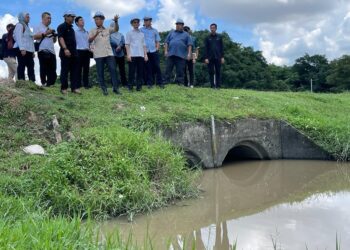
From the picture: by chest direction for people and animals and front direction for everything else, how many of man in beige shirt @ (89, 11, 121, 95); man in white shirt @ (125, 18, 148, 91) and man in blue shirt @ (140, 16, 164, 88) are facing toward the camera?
3

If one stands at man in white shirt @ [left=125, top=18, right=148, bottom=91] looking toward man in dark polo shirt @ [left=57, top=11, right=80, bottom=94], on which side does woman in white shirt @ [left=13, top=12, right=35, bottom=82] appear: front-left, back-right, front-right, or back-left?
front-right

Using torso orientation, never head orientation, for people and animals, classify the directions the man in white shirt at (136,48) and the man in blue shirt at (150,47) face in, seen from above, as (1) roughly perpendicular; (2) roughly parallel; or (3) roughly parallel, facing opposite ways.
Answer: roughly parallel

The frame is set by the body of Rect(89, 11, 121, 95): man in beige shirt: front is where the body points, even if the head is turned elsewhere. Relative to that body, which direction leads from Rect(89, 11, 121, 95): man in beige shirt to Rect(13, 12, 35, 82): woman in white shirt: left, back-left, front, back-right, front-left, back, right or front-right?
right

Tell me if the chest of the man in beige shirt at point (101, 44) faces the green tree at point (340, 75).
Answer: no

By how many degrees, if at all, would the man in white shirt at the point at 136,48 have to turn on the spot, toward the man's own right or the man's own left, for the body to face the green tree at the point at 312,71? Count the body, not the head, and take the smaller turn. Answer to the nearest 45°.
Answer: approximately 135° to the man's own left

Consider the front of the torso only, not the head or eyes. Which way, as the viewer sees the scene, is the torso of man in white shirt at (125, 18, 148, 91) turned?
toward the camera

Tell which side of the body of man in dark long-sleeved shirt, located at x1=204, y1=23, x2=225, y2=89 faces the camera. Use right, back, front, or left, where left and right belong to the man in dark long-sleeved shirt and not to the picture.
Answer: front

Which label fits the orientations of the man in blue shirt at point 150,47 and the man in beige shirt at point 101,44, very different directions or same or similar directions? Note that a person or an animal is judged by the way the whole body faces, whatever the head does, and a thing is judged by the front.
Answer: same or similar directions

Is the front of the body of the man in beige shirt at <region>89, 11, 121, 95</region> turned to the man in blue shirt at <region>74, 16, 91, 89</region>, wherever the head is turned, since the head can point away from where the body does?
no

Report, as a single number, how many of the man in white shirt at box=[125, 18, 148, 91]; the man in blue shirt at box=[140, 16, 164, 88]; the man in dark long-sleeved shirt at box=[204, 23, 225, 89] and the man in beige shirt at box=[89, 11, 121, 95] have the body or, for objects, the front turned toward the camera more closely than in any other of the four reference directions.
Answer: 4

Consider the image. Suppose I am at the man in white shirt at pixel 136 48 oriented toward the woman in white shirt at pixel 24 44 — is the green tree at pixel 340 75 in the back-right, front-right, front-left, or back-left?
back-right

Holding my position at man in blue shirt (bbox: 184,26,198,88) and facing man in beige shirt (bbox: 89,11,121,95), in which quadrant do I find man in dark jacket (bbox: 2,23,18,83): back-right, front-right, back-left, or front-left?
front-right

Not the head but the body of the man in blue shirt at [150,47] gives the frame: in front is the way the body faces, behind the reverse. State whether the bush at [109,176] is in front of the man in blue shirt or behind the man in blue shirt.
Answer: in front

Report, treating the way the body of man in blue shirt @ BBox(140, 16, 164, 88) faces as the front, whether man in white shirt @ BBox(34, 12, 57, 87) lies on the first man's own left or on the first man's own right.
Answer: on the first man's own right

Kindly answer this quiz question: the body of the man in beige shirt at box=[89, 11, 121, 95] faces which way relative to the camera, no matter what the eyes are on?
toward the camera

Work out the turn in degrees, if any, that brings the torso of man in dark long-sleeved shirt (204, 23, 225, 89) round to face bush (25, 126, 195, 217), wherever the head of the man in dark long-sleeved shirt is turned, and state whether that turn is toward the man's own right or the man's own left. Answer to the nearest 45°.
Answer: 0° — they already face it

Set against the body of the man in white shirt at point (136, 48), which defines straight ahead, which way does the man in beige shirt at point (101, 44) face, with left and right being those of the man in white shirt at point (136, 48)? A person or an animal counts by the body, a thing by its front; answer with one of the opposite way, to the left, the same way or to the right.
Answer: the same way

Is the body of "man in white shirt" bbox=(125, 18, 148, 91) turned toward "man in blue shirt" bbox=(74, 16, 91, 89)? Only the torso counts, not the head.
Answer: no

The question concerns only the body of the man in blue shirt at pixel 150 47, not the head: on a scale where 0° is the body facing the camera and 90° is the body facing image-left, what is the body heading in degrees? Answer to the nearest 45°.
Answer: approximately 0°

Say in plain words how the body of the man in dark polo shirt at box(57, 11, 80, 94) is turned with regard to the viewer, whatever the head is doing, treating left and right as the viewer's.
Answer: facing the viewer and to the right of the viewer
